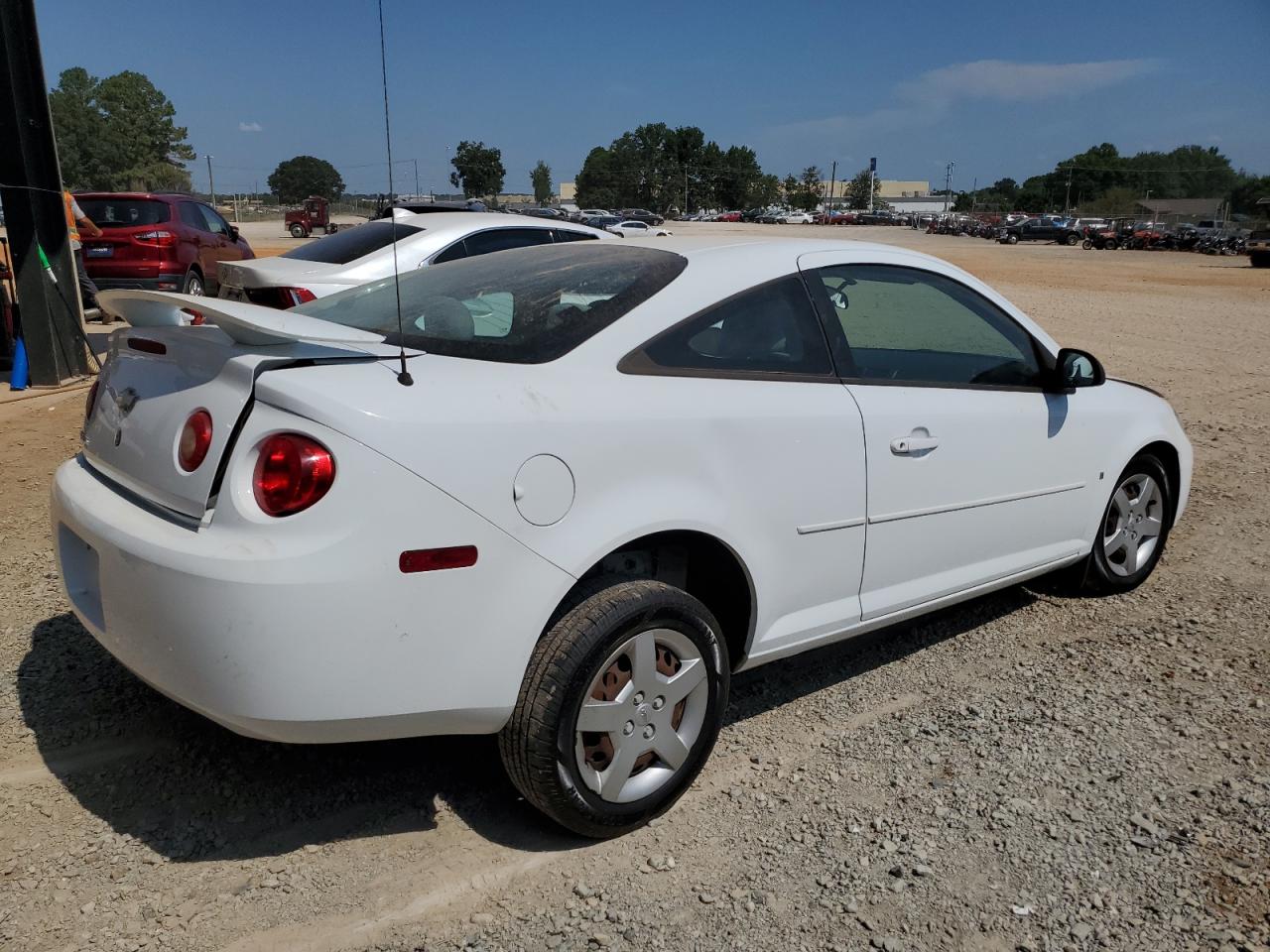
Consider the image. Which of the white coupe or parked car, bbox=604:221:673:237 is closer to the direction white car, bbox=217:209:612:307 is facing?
the parked car

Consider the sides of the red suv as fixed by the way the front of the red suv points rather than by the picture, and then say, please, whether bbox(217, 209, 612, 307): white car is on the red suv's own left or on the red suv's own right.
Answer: on the red suv's own right

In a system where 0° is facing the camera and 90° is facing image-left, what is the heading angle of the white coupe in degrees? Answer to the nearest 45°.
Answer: approximately 225°

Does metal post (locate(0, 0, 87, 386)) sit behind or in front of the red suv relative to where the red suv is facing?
behind

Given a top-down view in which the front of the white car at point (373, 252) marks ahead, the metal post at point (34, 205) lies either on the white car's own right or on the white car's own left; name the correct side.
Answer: on the white car's own left

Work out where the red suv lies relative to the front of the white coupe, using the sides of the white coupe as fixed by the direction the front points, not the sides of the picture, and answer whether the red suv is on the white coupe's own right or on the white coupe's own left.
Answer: on the white coupe's own left
